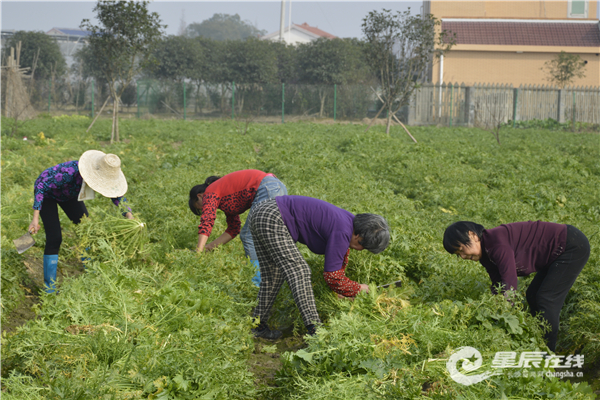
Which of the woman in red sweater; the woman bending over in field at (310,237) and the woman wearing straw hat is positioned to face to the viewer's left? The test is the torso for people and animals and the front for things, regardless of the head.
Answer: the woman in red sweater

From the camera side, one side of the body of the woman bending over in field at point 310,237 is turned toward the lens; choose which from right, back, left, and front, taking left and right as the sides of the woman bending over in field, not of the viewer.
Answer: right

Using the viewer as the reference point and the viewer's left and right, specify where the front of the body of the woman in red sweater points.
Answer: facing to the left of the viewer

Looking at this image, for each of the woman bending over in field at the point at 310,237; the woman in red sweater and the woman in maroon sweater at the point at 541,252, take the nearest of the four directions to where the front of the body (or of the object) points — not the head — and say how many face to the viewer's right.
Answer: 1

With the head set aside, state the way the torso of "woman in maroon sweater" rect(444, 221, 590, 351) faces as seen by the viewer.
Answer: to the viewer's left

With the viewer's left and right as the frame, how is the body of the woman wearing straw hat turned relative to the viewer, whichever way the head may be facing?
facing the viewer and to the right of the viewer

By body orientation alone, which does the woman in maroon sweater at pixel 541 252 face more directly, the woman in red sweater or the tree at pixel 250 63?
the woman in red sweater

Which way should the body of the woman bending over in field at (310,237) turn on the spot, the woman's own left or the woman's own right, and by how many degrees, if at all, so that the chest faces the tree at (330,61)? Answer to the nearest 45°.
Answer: approximately 90° to the woman's own left

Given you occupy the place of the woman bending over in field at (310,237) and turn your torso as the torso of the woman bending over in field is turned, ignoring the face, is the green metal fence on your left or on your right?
on your left

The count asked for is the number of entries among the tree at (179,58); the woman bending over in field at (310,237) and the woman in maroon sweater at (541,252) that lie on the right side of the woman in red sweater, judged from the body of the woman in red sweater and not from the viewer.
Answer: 1

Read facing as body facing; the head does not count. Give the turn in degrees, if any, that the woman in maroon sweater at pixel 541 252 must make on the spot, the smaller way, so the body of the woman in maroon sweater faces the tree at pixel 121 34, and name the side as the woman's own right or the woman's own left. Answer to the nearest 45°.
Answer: approximately 45° to the woman's own right

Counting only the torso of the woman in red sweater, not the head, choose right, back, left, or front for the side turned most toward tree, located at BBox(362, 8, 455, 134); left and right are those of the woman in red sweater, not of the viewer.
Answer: right

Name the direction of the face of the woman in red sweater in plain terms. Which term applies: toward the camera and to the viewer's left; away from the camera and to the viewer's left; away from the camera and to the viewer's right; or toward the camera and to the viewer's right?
toward the camera and to the viewer's left

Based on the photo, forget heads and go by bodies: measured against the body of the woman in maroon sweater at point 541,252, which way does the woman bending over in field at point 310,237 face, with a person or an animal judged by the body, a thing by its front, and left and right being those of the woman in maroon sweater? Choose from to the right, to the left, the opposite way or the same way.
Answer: the opposite way

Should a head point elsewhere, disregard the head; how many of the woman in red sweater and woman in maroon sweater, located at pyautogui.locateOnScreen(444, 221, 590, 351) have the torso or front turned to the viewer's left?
2
